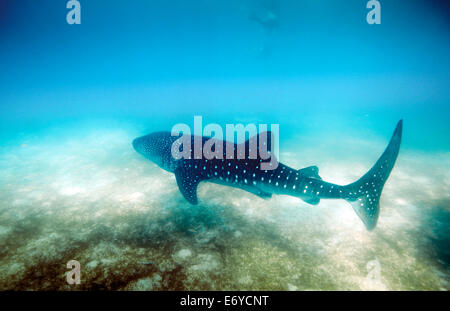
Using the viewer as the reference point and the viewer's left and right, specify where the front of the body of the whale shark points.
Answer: facing to the left of the viewer
